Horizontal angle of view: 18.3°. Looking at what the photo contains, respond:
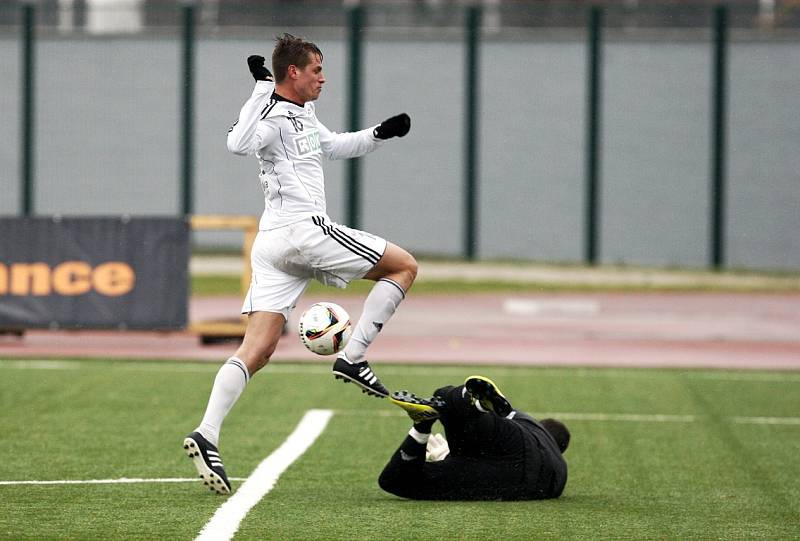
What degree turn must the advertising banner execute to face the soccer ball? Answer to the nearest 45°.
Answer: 0° — it already faces it

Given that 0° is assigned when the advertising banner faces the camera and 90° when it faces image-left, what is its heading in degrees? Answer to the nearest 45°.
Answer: approximately 0°

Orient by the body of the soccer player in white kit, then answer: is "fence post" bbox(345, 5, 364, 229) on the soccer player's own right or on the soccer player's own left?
on the soccer player's own left

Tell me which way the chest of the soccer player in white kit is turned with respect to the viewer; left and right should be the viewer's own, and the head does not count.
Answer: facing to the right of the viewer

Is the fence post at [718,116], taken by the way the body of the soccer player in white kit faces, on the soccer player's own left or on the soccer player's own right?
on the soccer player's own left

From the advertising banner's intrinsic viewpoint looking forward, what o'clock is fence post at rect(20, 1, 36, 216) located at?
The fence post is roughly at 6 o'clock from the advertising banner.
